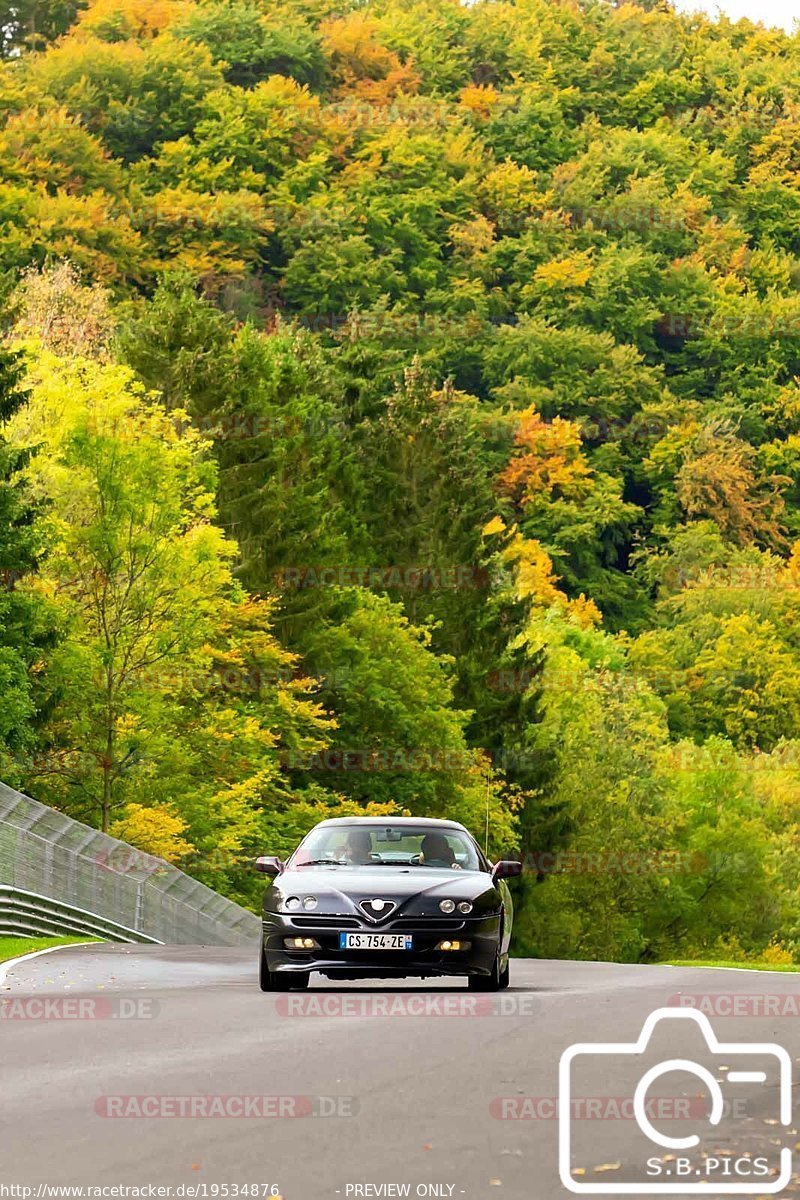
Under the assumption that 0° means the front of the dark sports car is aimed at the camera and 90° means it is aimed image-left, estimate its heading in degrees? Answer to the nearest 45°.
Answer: approximately 0°

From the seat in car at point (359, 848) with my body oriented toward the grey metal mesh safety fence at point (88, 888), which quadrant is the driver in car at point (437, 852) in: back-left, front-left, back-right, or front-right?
back-right
